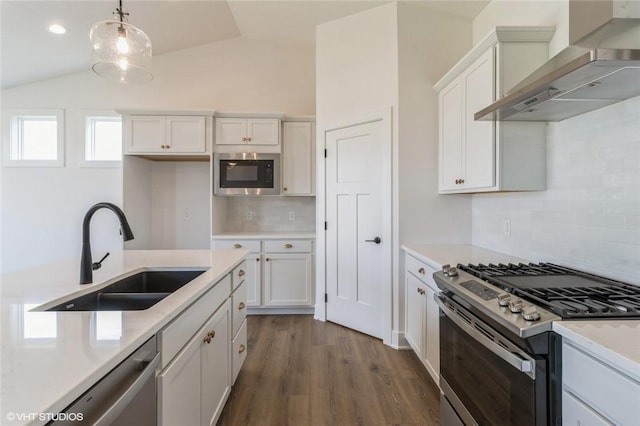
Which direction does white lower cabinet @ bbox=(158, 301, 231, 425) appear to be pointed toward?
to the viewer's right

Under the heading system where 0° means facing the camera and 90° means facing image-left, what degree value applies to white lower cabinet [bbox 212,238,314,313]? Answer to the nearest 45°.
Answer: approximately 0°

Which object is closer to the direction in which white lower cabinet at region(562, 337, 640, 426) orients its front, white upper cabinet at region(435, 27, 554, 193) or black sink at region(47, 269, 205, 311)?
the black sink

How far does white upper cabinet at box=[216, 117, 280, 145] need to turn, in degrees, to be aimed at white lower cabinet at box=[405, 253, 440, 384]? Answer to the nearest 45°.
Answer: approximately 45° to its left

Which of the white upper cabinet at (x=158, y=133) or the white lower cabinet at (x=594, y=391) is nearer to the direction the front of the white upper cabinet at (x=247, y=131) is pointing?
the white lower cabinet

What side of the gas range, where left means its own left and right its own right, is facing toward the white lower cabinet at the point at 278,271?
right

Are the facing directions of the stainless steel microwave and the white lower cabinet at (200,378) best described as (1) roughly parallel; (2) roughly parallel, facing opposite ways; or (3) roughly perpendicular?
roughly perpendicular

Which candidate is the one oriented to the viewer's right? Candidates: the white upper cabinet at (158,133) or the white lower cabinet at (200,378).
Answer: the white lower cabinet

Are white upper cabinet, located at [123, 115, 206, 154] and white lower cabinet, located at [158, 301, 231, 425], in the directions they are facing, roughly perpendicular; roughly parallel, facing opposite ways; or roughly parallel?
roughly perpendicular

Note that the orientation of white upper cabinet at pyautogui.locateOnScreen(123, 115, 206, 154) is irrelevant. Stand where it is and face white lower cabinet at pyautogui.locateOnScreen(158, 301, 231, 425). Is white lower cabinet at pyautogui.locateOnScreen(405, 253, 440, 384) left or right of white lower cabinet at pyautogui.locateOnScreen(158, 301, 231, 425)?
left

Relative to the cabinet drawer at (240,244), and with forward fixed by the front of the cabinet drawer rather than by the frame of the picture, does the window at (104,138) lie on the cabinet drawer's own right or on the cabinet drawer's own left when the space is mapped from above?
on the cabinet drawer's own right

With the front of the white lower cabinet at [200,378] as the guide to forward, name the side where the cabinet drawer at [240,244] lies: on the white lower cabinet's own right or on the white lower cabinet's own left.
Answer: on the white lower cabinet's own left
